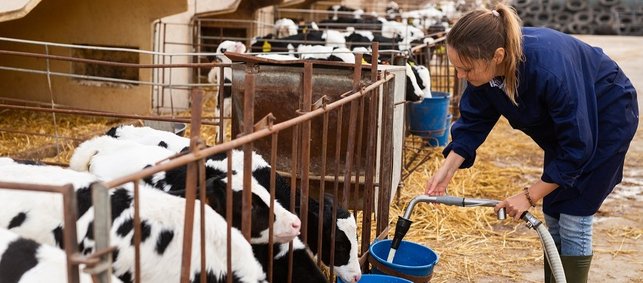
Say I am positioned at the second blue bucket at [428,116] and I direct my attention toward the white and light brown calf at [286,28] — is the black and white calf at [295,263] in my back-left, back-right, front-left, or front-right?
back-left

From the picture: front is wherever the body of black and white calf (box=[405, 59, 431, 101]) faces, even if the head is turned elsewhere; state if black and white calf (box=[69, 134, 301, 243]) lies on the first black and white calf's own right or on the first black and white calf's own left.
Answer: on the first black and white calf's own right

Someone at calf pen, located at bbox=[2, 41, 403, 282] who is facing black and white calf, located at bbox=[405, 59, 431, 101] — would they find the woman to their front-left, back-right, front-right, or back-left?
front-right

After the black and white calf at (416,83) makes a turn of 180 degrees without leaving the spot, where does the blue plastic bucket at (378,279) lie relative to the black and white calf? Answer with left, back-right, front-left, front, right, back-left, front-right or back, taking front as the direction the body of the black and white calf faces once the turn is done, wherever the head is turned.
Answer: left

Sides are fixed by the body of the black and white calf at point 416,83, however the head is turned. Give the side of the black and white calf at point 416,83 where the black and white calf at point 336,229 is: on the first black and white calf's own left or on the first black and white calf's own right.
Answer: on the first black and white calf's own right

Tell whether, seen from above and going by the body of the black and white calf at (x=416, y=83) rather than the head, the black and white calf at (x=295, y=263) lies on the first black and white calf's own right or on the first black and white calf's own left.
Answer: on the first black and white calf's own right
